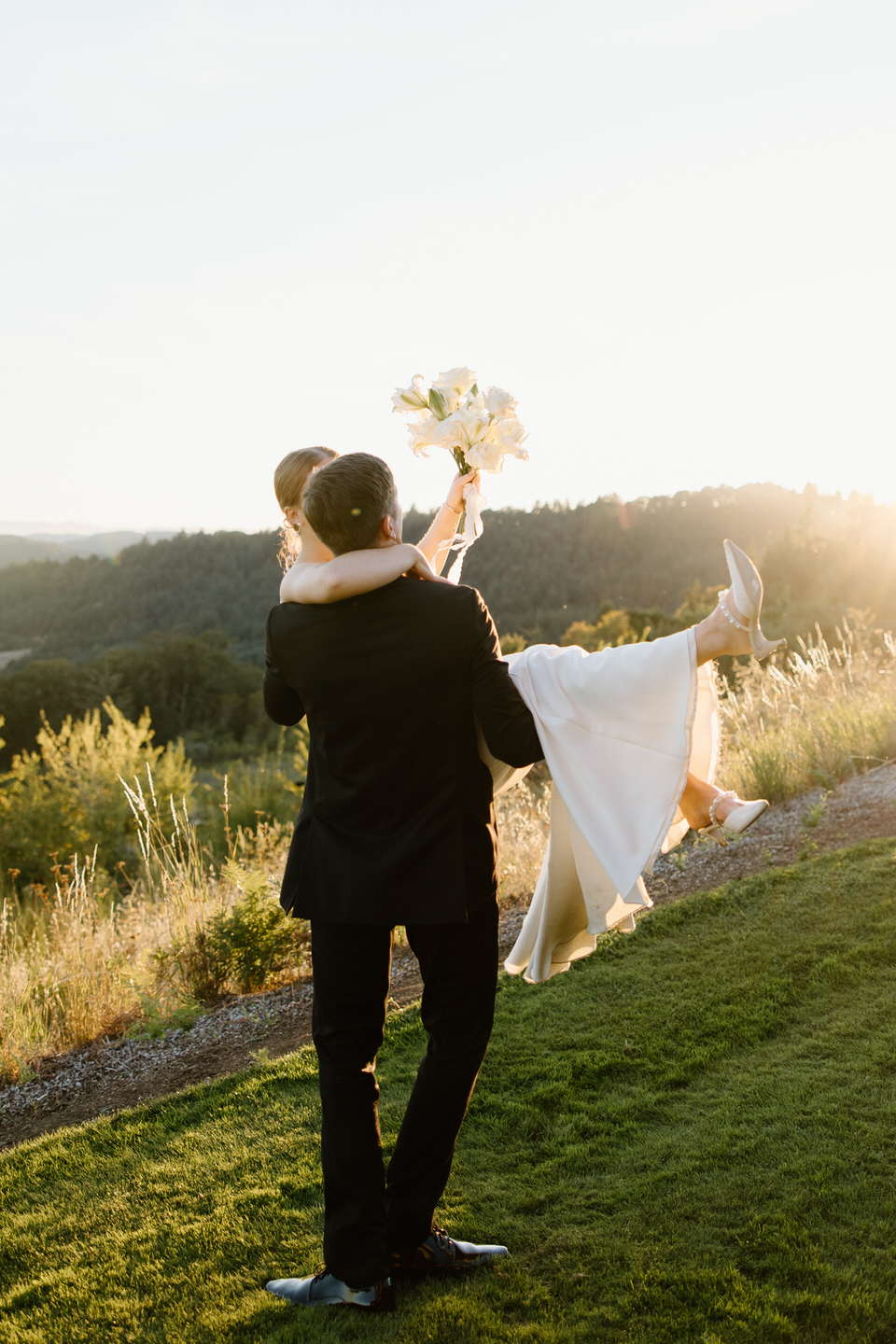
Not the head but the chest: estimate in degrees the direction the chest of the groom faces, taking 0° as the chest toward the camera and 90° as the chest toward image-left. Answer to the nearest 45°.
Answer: approximately 180°

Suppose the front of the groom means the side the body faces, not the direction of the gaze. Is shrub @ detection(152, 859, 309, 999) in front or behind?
in front
